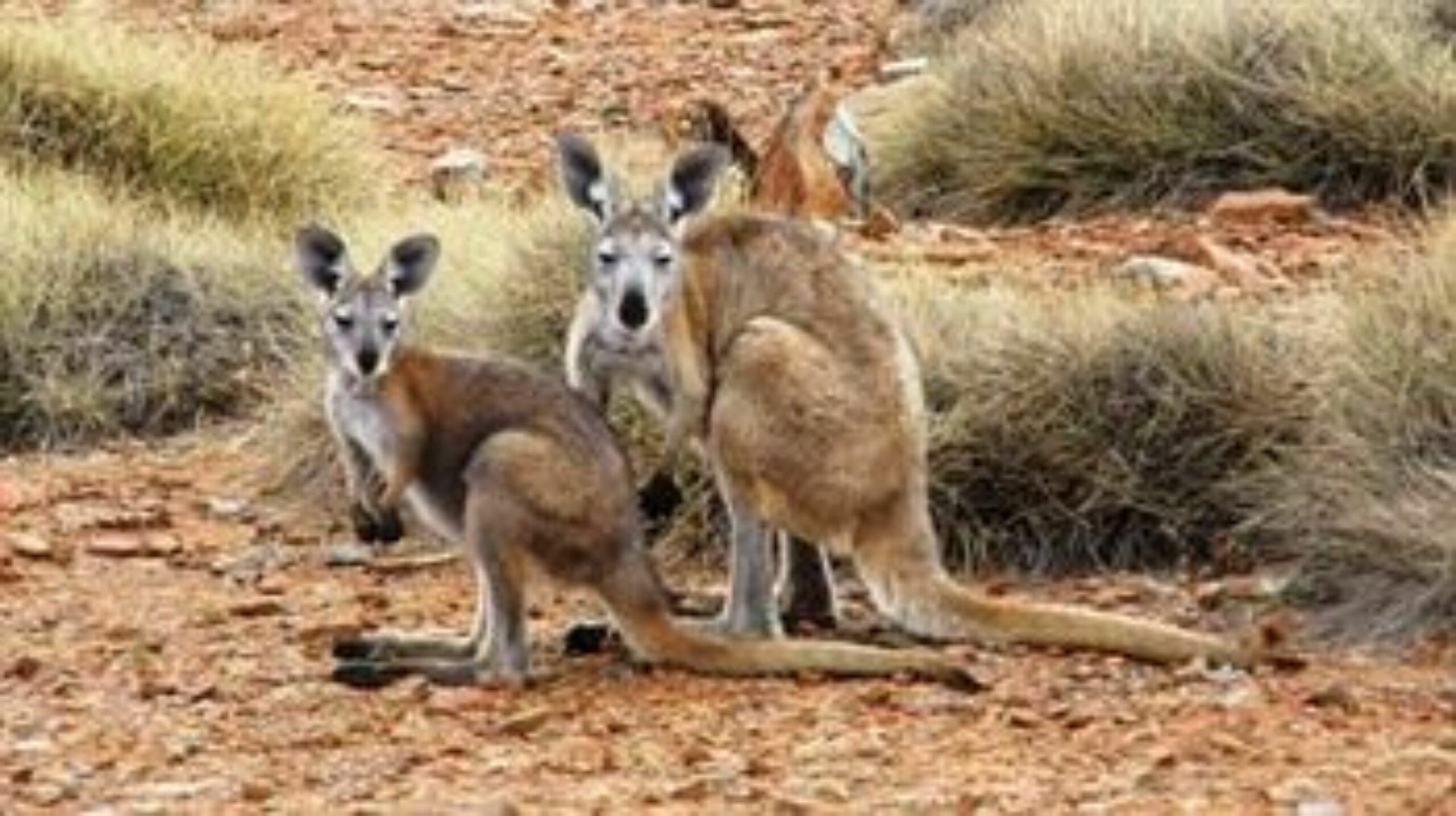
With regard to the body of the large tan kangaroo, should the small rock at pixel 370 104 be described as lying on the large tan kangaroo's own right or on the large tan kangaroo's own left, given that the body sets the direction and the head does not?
on the large tan kangaroo's own right

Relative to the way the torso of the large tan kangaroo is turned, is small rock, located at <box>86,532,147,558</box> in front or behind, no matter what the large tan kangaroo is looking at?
in front

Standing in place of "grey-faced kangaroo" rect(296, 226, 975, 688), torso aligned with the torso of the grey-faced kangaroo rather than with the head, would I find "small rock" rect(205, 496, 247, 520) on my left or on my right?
on my right

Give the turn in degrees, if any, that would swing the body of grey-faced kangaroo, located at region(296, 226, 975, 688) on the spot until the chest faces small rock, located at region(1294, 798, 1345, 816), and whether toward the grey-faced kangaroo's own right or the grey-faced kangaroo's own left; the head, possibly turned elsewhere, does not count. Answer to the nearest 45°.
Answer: approximately 135° to the grey-faced kangaroo's own left

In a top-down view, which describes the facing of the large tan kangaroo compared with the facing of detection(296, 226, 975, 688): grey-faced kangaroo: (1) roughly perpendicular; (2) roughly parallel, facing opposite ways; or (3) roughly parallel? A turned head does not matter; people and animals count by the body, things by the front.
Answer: roughly parallel

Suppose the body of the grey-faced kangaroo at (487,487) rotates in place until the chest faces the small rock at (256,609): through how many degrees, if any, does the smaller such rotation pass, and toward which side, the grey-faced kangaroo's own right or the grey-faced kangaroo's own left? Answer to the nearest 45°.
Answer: approximately 45° to the grey-faced kangaroo's own right

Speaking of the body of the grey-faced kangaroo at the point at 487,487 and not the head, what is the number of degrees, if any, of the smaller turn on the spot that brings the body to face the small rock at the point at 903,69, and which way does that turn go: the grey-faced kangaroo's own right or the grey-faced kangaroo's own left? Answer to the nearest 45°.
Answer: approximately 90° to the grey-faced kangaroo's own right

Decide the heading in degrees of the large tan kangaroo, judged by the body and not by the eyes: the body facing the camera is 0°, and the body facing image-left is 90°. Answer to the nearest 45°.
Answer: approximately 90°

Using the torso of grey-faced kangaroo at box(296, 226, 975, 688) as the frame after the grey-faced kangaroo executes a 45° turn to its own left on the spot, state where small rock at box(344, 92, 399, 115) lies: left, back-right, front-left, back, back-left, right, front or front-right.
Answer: back-right

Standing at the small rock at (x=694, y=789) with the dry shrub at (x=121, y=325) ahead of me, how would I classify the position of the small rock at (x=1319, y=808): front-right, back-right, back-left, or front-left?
back-right

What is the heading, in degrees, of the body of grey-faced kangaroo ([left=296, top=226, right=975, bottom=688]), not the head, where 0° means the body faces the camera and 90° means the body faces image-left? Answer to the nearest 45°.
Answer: approximately 90°
